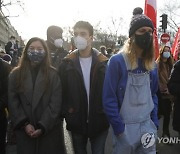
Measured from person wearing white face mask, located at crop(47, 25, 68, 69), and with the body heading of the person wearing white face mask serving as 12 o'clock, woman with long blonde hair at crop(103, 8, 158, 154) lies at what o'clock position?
The woman with long blonde hair is roughly at 1 o'clock from the person wearing white face mask.

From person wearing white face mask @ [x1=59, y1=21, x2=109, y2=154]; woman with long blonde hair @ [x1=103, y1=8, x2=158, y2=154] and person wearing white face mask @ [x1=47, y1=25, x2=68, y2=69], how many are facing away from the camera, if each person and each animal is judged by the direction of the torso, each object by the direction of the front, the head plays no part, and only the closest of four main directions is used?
0

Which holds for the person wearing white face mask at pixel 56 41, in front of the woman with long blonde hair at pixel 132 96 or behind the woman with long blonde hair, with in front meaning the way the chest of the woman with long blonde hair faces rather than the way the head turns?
behind

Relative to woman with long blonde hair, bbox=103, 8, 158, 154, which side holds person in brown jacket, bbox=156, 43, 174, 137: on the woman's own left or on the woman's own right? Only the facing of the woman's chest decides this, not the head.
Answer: on the woman's own left

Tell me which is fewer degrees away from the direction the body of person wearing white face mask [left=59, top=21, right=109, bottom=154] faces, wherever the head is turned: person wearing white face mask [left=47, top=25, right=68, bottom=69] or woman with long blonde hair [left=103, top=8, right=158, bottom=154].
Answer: the woman with long blonde hair

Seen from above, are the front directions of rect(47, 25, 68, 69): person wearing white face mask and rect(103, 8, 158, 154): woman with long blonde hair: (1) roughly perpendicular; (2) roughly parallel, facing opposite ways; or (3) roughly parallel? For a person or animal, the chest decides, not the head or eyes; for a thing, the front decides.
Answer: roughly parallel

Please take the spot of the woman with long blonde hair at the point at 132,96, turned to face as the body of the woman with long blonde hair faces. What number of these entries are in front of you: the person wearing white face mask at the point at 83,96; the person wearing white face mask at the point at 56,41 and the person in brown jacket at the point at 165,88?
0

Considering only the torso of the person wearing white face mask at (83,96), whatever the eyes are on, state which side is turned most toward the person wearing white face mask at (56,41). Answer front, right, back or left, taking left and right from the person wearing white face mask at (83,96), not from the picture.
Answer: back

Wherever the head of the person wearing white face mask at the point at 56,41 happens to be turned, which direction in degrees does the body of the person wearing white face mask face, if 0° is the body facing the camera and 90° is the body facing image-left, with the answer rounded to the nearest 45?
approximately 315°

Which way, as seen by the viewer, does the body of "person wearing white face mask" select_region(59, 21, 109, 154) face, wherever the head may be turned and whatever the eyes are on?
toward the camera

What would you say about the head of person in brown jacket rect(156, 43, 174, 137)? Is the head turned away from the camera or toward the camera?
toward the camera

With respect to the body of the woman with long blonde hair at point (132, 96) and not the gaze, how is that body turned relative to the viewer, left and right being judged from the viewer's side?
facing the viewer and to the right of the viewer

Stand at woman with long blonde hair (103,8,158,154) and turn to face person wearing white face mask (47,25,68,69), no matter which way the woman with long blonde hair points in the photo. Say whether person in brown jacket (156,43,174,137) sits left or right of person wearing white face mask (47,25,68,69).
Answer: right
